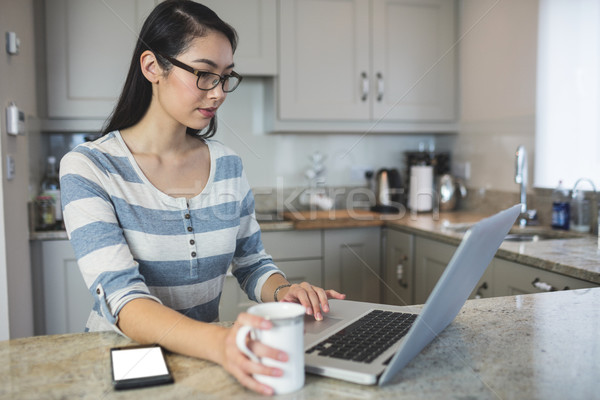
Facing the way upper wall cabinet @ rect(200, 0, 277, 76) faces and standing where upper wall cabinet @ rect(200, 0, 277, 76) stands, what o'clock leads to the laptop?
The laptop is roughly at 12 o'clock from the upper wall cabinet.

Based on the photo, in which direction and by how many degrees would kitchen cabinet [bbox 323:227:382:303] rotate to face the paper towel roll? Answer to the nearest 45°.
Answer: approximately 135° to its left

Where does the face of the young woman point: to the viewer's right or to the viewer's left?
to the viewer's right

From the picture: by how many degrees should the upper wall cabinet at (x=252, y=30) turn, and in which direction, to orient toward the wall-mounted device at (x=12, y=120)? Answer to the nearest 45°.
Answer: approximately 45° to its right

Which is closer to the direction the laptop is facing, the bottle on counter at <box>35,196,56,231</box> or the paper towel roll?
the bottle on counter

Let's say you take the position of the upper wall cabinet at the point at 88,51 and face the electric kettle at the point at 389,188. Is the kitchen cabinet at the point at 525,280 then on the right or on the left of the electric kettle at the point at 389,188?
right

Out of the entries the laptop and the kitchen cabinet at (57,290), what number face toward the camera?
1

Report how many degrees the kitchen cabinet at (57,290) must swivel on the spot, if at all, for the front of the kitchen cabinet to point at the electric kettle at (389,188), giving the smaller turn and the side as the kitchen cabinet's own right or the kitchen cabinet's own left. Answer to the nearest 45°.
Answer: approximately 90° to the kitchen cabinet's own left

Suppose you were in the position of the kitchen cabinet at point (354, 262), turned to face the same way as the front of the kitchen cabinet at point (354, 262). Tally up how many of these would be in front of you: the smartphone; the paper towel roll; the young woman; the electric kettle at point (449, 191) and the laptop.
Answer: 3

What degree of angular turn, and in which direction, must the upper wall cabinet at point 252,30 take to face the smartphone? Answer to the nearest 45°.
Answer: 0° — it already faces it
